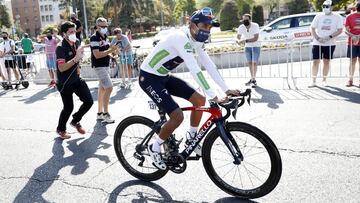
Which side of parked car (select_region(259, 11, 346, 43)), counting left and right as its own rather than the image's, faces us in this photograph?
left

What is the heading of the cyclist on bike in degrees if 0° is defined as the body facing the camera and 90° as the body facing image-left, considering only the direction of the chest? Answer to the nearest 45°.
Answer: approximately 315°

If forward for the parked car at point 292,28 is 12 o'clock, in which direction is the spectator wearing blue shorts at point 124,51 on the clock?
The spectator wearing blue shorts is roughly at 10 o'clock from the parked car.

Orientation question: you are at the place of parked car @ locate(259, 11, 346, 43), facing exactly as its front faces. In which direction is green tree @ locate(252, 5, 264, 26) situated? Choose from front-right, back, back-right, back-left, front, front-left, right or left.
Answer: right

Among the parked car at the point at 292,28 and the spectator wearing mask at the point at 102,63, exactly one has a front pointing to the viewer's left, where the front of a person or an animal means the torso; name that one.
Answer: the parked car

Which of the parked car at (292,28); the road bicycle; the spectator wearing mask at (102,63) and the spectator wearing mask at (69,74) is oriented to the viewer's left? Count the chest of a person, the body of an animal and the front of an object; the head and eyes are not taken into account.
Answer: the parked car

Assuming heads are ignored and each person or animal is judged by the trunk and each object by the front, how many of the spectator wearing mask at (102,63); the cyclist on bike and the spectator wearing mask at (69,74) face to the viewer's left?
0

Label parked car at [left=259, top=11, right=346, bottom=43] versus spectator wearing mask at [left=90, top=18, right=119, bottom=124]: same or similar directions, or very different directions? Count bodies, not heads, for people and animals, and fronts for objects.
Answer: very different directions

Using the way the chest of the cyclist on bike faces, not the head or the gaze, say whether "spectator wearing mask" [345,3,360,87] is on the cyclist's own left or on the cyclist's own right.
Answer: on the cyclist's own left

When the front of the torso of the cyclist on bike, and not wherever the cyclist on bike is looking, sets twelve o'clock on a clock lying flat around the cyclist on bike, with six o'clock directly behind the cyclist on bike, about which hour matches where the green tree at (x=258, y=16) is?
The green tree is roughly at 8 o'clock from the cyclist on bike.

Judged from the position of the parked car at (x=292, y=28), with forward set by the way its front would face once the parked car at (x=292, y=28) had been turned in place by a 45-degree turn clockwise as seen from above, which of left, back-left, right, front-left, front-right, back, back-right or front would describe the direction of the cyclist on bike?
back-left

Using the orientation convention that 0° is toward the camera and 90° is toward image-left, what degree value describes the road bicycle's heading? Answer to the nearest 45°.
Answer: approximately 315°

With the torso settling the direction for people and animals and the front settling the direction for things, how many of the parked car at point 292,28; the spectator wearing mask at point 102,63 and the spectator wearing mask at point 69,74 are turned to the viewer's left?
1

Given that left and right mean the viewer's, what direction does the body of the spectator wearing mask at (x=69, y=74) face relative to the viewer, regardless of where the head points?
facing the viewer and to the right of the viewer

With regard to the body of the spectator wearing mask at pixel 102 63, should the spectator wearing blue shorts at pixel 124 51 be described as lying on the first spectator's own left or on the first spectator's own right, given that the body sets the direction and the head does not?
on the first spectator's own left
